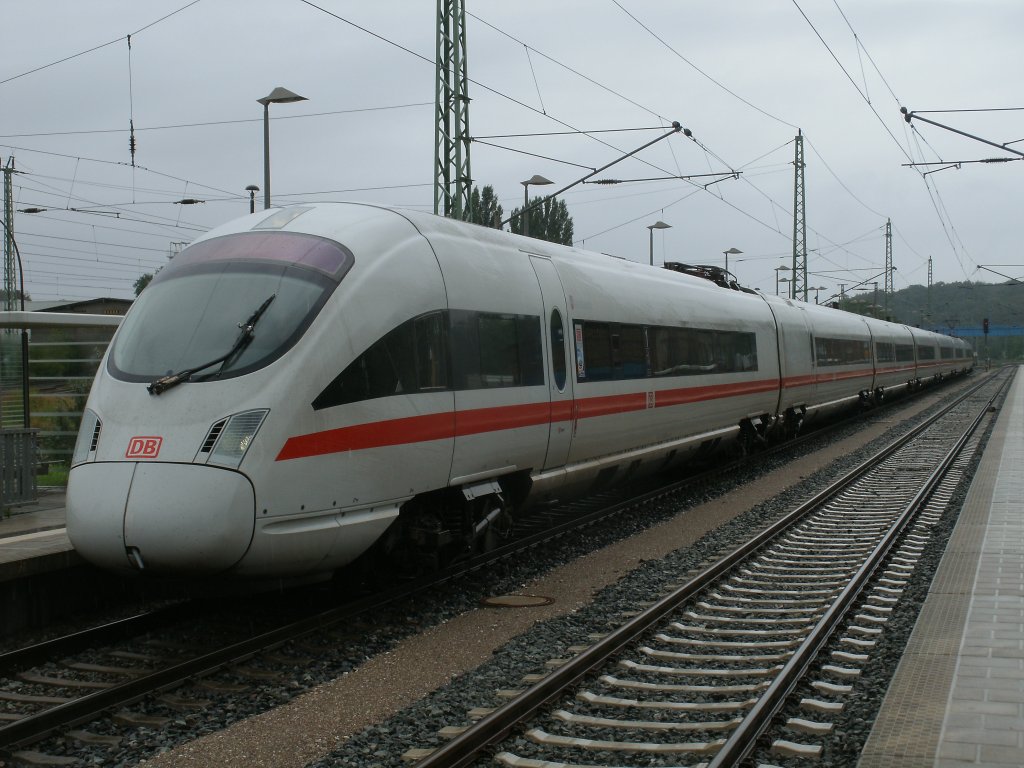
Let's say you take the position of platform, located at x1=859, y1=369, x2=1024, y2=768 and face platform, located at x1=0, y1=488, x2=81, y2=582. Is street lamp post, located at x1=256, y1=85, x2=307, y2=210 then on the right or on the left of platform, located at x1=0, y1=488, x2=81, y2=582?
right

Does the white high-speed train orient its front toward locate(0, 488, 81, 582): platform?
yes

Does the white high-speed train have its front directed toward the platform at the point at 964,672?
no

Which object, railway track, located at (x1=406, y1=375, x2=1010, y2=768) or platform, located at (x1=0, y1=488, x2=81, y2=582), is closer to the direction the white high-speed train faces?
the platform
